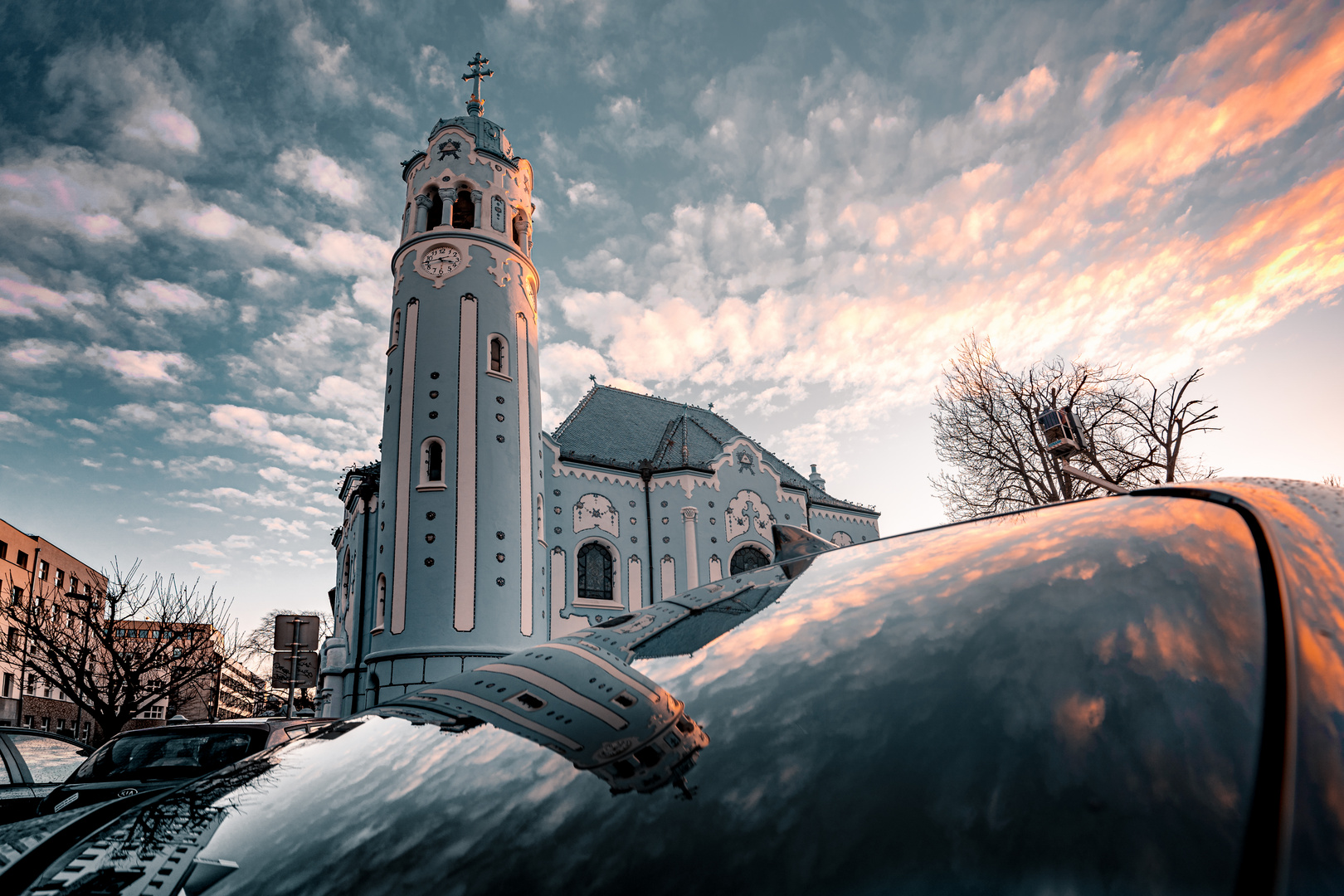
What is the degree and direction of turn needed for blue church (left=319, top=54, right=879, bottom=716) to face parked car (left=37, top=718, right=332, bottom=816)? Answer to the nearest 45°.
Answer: approximately 45° to its left

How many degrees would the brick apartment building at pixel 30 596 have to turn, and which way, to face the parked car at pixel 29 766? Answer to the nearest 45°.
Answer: approximately 45° to its right

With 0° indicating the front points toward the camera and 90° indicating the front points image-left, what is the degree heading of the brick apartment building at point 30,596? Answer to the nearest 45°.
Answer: approximately 315°

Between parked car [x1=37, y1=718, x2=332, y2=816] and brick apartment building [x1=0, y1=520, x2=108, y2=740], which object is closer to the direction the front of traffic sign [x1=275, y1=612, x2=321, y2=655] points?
the brick apartment building

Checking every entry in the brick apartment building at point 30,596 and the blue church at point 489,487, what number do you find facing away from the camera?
0

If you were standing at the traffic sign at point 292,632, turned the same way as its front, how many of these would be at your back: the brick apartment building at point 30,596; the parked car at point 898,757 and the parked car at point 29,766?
2

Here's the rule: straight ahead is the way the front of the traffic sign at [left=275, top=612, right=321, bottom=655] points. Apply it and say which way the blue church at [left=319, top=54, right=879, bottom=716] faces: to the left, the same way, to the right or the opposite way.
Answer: to the left

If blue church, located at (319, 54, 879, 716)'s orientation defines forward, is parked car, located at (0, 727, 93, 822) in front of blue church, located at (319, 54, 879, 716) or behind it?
in front

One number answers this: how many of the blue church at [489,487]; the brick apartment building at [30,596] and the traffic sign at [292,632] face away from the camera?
1

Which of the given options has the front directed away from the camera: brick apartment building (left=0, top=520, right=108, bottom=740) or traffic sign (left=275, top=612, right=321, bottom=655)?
the traffic sign

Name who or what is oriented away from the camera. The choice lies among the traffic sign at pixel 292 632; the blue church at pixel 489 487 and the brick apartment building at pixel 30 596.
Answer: the traffic sign

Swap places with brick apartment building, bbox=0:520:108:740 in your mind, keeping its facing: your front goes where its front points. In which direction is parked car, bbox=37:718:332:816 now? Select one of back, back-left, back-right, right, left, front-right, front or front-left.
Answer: front-right

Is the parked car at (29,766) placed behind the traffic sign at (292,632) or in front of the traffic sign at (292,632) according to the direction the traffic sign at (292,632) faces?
behind

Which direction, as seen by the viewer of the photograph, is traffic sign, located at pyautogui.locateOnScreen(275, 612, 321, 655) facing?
facing away from the viewer

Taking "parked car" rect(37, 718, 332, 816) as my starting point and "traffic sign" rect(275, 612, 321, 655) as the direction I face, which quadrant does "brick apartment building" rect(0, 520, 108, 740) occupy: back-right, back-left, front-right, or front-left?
front-left

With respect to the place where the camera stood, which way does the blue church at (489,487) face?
facing the viewer and to the left of the viewer
